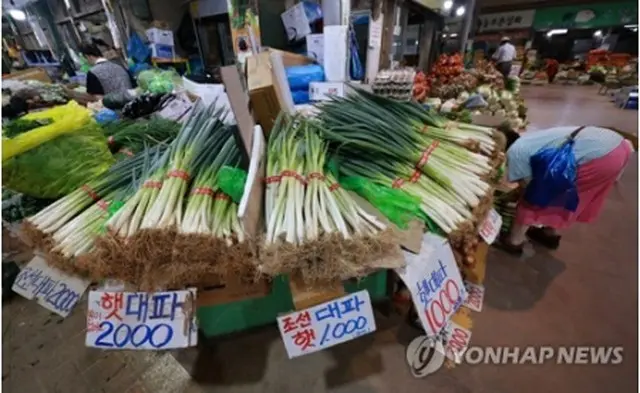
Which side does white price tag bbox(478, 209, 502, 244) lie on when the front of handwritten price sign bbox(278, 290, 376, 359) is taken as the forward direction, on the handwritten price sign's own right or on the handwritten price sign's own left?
on the handwritten price sign's own left

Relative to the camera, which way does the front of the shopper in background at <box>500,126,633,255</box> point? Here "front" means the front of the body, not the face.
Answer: to the viewer's left

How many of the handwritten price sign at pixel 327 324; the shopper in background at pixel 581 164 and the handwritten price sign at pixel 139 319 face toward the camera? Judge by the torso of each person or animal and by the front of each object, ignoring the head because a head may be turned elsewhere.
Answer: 2

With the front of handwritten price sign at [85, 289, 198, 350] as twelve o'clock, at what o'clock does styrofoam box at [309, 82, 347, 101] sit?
The styrofoam box is roughly at 8 o'clock from the handwritten price sign.

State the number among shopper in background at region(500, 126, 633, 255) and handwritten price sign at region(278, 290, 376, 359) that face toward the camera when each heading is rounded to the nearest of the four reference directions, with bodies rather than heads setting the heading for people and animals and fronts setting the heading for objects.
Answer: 1

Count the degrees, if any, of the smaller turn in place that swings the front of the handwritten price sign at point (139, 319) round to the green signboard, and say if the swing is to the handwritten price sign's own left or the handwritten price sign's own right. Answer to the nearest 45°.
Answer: approximately 90° to the handwritten price sign's own left

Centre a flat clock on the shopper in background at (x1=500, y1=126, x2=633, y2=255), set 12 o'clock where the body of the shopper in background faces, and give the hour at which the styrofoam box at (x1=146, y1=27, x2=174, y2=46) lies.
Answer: The styrofoam box is roughly at 12 o'clock from the shopper in background.

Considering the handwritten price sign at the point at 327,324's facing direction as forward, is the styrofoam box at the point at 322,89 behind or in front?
behind

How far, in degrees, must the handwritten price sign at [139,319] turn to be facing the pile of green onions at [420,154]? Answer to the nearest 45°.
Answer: approximately 90° to its left

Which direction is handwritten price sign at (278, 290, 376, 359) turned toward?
toward the camera

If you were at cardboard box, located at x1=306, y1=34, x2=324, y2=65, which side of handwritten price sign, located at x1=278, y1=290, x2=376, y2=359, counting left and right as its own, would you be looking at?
back

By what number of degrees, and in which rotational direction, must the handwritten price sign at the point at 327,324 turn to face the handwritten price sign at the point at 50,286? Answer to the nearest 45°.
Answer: approximately 90° to its right

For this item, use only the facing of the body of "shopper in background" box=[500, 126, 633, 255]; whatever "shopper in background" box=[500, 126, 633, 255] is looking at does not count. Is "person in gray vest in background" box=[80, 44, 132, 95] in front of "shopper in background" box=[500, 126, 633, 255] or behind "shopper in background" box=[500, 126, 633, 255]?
in front
